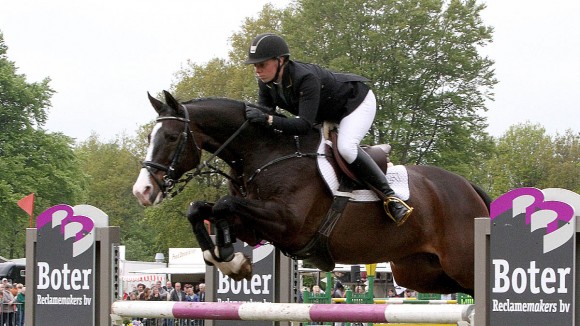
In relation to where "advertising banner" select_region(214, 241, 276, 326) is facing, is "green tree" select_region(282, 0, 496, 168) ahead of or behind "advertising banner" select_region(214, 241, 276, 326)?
behind

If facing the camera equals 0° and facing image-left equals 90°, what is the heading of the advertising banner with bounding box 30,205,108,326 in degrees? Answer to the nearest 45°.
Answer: approximately 0°

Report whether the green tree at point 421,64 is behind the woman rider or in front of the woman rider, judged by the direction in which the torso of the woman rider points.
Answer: behind

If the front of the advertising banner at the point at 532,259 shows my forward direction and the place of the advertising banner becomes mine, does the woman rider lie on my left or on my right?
on my right

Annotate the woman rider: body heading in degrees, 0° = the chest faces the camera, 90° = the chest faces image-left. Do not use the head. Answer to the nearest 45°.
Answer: approximately 45°
